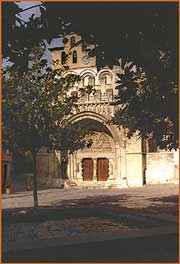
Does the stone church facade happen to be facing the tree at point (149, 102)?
yes

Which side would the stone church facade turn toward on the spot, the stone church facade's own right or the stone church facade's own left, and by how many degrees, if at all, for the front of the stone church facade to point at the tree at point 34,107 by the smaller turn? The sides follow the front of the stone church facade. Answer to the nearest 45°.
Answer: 0° — it already faces it

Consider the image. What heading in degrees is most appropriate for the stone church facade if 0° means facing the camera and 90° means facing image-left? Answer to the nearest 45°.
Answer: approximately 0°
